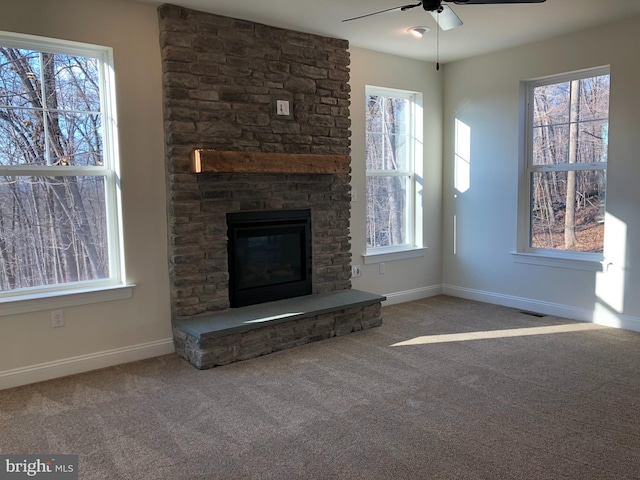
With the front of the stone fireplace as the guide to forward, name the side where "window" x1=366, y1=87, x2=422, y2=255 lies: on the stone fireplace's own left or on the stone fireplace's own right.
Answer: on the stone fireplace's own left

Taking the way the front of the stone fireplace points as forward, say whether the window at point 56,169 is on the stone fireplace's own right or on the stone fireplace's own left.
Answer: on the stone fireplace's own right

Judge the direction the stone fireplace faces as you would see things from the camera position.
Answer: facing the viewer and to the right of the viewer

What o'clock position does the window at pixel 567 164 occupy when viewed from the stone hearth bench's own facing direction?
The window is roughly at 10 o'clock from the stone hearth bench.

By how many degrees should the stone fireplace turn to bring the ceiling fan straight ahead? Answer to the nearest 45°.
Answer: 0° — it already faces it

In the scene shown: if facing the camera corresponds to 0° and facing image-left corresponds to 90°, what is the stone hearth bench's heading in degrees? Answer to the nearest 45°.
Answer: approximately 315°

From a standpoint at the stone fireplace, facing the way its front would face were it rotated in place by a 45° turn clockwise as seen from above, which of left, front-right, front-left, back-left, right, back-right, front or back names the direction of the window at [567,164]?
left

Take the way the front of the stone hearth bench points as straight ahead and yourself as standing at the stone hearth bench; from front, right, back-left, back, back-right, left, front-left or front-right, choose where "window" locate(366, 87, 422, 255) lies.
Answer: left
